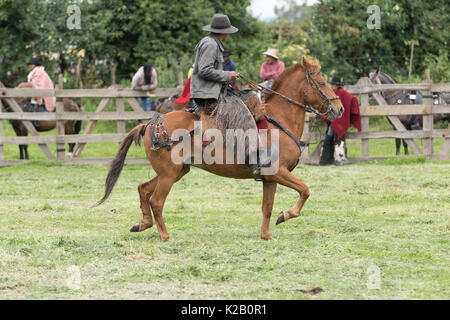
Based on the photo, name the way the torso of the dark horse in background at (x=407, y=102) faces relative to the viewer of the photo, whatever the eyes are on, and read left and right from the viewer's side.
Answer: facing to the left of the viewer

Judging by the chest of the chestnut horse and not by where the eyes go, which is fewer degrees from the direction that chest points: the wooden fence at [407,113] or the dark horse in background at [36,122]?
the wooden fence

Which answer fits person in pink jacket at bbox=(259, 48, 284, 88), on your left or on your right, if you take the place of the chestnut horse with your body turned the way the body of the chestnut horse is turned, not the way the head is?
on your left

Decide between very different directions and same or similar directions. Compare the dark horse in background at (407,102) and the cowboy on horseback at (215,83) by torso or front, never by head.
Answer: very different directions

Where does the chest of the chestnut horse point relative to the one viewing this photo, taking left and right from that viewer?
facing to the right of the viewer

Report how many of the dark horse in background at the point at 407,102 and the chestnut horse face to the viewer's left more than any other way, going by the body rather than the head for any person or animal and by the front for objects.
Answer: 1

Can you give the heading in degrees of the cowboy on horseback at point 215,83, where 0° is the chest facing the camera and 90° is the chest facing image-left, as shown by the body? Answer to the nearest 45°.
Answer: approximately 270°

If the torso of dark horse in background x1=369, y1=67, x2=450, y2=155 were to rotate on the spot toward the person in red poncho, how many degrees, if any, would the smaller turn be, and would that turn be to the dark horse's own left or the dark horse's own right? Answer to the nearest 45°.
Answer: approximately 45° to the dark horse's own left

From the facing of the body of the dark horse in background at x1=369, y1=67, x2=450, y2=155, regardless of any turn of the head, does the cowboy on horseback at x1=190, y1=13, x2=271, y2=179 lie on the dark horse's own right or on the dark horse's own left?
on the dark horse's own left

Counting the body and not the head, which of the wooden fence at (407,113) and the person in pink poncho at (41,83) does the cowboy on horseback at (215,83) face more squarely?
the wooden fence

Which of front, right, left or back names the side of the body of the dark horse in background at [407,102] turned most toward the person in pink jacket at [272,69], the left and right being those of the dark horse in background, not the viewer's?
front

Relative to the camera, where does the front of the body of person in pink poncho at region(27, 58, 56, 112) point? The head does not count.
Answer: to the viewer's left

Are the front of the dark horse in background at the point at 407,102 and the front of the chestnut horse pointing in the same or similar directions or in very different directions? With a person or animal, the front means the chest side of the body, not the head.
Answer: very different directions

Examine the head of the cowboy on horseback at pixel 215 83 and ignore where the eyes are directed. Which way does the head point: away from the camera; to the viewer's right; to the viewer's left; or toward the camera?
to the viewer's right
